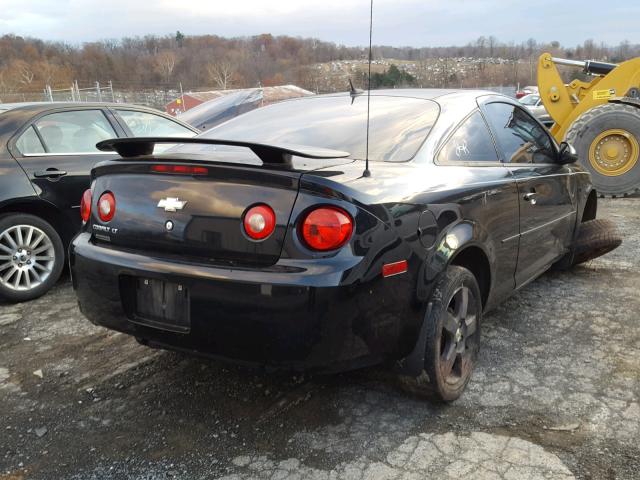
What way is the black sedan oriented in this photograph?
to the viewer's right

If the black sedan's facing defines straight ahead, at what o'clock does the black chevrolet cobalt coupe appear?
The black chevrolet cobalt coupe is roughly at 2 o'clock from the black sedan.

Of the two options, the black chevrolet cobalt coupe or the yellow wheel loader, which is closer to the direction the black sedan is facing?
the yellow wheel loader

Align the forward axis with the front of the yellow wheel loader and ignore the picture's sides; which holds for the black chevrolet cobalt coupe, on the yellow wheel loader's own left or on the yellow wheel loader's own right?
on the yellow wheel loader's own left

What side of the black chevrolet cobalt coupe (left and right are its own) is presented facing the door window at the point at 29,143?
left

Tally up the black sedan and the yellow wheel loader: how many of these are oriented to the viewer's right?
1

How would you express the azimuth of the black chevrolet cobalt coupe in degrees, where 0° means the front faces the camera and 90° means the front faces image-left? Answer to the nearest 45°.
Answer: approximately 225°

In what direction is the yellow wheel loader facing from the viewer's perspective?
to the viewer's left

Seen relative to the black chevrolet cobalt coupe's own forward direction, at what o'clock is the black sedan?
The black sedan is roughly at 9 o'clock from the black chevrolet cobalt coupe.

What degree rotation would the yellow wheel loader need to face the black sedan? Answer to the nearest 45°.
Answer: approximately 45° to its left
